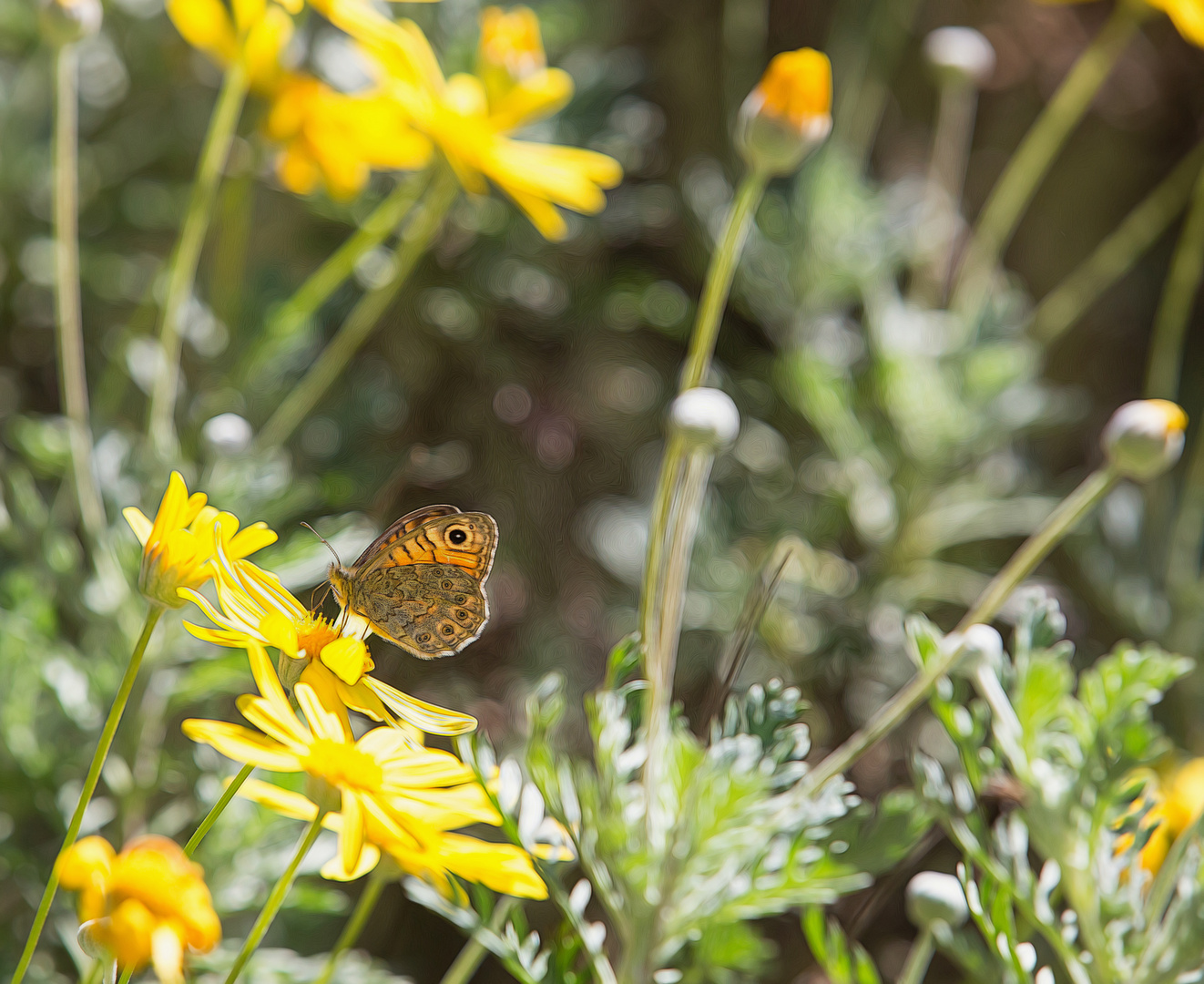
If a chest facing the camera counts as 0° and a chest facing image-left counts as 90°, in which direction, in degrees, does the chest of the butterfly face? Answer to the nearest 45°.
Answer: approximately 90°
